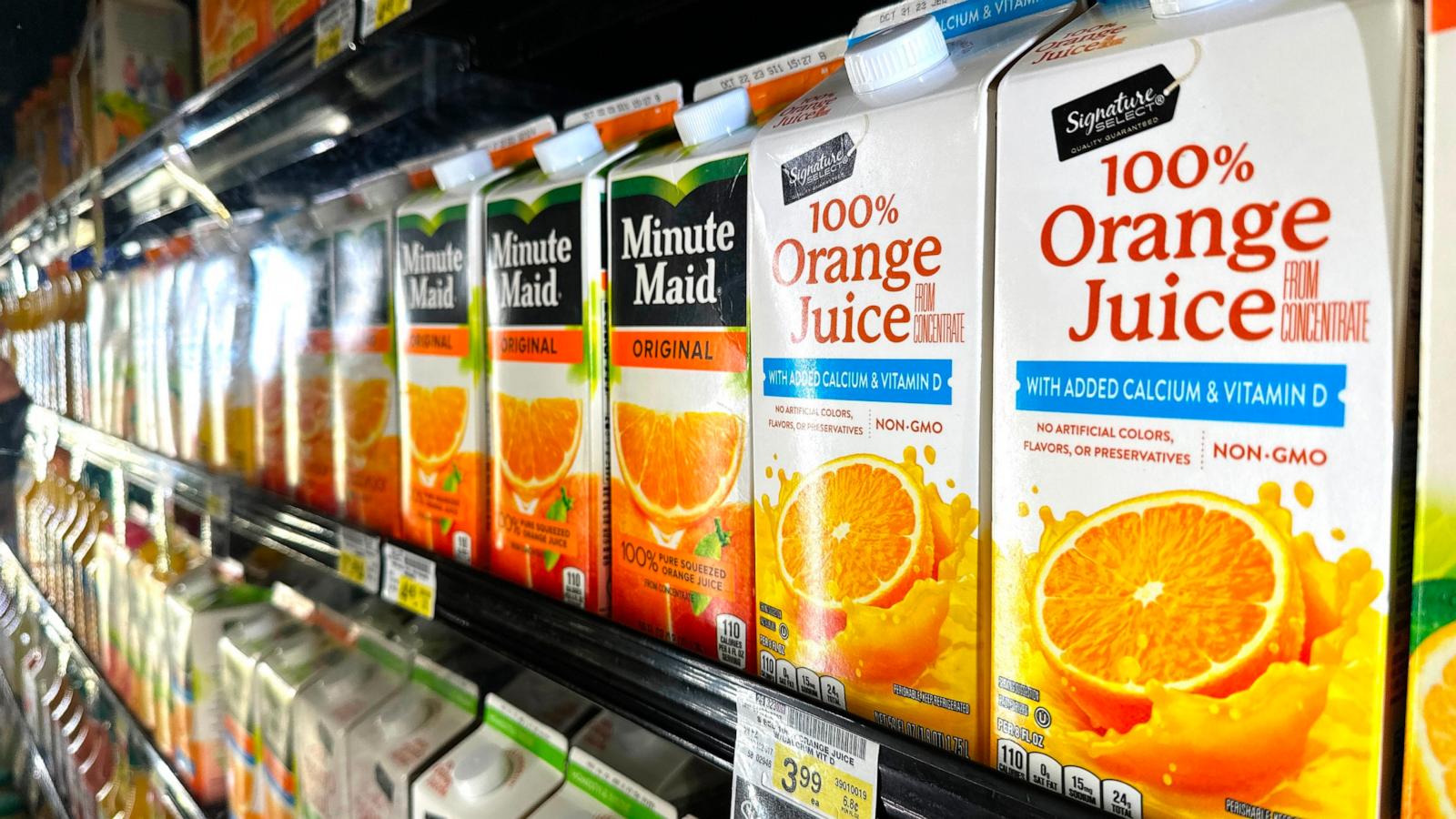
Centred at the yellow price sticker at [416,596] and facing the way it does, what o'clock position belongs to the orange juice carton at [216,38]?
The orange juice carton is roughly at 4 o'clock from the yellow price sticker.

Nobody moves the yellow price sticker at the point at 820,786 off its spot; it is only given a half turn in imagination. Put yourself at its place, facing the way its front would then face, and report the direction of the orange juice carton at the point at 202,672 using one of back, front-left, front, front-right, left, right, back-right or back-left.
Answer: left

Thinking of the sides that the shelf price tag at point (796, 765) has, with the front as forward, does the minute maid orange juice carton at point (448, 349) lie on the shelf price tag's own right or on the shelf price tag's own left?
on the shelf price tag's own right

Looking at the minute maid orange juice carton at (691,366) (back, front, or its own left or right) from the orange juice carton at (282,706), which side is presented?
right
